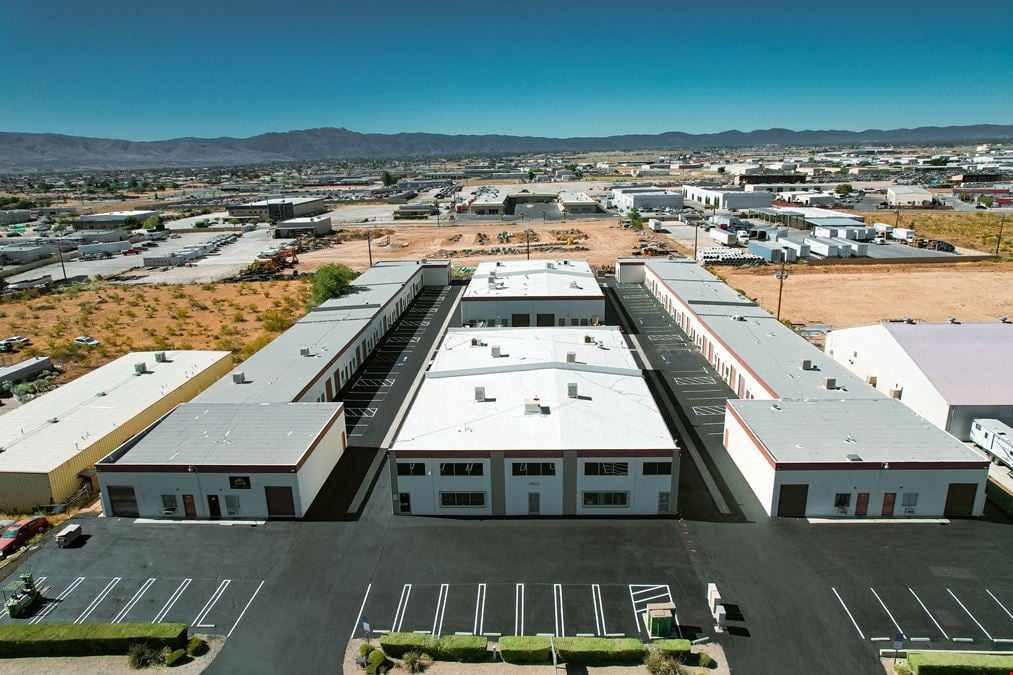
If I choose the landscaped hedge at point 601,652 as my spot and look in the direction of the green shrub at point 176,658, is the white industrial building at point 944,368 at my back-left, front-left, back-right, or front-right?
back-right

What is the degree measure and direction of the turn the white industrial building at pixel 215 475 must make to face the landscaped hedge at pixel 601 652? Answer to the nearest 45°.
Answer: approximately 45° to its left

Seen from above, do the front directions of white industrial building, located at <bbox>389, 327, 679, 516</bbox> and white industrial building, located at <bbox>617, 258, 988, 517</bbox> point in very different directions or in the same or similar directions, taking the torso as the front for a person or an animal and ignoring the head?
same or similar directions

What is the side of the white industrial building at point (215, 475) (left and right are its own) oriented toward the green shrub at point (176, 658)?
front

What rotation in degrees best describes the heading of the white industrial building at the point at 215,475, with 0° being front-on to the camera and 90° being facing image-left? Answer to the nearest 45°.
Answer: approximately 0°

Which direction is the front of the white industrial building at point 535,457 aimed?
toward the camera

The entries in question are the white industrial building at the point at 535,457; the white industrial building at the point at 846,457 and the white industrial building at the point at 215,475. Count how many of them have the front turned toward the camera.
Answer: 3

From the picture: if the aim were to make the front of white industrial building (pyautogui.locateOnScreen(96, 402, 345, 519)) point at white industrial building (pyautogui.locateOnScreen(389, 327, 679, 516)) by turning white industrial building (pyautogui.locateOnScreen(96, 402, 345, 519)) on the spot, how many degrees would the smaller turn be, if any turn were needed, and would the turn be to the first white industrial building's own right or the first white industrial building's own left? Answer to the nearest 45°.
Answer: approximately 45° to the first white industrial building's own left

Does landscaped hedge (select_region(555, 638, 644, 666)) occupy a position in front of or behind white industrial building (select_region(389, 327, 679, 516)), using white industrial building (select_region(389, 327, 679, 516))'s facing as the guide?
in front

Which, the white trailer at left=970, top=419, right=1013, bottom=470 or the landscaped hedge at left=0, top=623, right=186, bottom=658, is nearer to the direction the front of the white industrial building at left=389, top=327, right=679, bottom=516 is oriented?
the landscaped hedge

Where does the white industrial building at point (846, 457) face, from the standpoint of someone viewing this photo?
facing the viewer

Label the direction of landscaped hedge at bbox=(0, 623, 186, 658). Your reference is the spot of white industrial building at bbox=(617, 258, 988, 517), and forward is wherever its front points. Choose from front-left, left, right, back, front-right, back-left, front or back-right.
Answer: front-right

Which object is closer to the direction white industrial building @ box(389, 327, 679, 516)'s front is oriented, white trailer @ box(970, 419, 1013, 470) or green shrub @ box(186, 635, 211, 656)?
the green shrub

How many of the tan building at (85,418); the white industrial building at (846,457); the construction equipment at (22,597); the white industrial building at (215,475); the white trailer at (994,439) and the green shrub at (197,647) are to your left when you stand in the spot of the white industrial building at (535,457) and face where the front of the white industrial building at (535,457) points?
2

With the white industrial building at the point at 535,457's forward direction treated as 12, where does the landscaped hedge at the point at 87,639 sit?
The landscaped hedge is roughly at 2 o'clock from the white industrial building.

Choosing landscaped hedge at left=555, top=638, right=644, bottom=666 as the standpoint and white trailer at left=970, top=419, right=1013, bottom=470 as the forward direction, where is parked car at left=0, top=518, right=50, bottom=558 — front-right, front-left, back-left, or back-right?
back-left

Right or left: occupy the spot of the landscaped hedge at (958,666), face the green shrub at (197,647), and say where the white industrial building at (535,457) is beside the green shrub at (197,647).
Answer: right

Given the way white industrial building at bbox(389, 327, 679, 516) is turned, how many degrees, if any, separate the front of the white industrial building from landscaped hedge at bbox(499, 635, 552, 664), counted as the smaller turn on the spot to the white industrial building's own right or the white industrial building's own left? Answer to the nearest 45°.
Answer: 0° — it already faces it

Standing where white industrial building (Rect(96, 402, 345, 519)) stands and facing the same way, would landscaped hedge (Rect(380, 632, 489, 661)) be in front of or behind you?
in front

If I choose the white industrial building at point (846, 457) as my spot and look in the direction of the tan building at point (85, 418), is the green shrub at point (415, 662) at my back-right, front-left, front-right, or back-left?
front-left
